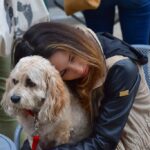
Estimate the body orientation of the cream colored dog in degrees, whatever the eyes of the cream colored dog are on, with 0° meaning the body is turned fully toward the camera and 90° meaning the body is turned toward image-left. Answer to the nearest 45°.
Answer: approximately 45°
